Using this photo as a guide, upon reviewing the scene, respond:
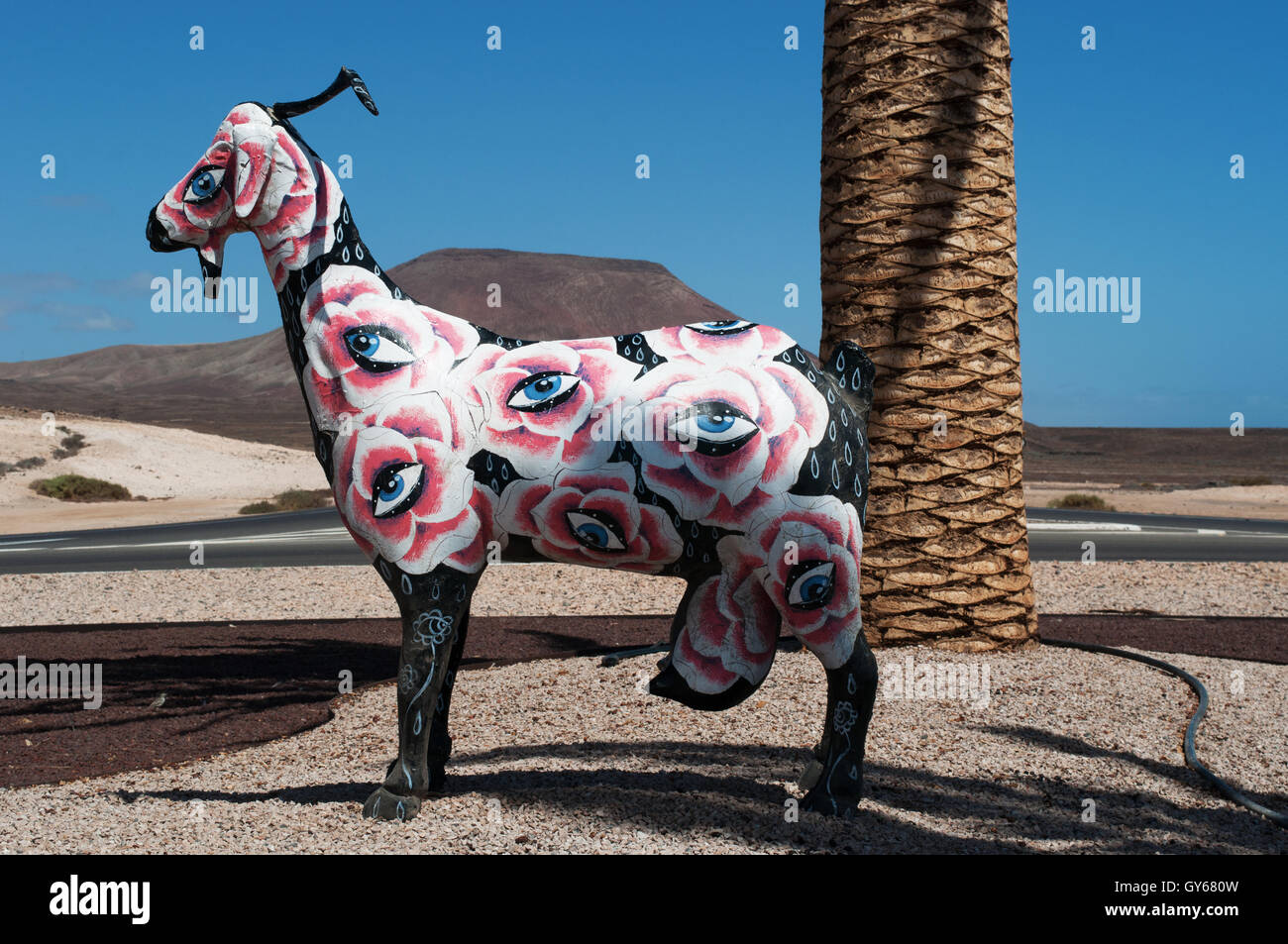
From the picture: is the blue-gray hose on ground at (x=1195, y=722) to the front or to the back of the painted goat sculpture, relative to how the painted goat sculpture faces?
to the back

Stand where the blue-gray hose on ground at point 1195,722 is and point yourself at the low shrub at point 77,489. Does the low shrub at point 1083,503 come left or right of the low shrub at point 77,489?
right

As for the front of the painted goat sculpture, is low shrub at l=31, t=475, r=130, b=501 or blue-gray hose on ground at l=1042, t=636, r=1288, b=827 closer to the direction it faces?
the low shrub

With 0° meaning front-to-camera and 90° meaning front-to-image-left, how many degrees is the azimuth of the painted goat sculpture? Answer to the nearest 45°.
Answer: approximately 90°

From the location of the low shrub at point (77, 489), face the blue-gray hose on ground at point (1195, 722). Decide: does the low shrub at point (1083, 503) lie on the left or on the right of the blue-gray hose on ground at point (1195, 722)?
left

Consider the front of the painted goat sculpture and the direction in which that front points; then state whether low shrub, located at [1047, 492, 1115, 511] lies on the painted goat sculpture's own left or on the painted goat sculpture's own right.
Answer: on the painted goat sculpture's own right

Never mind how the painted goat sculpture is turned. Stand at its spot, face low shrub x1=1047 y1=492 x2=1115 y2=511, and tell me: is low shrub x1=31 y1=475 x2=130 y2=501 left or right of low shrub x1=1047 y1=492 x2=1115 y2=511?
left

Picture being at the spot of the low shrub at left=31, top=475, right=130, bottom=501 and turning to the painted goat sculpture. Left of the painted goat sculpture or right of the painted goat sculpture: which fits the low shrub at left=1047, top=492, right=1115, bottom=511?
left
